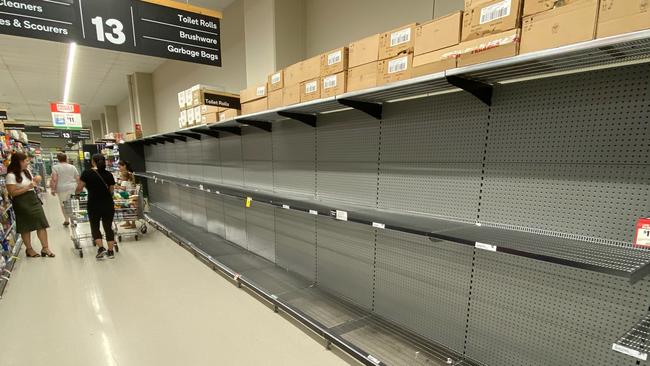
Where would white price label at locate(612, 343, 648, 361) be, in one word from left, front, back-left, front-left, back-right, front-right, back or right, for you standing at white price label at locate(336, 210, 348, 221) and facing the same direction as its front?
left

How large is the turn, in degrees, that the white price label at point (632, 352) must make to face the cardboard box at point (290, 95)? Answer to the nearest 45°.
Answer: approximately 45° to its right

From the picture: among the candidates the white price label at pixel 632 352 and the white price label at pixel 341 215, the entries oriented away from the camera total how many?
0

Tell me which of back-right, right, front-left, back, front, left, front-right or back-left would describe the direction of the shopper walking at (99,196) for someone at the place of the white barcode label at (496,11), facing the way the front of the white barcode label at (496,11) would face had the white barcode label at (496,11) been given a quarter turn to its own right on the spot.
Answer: front-left

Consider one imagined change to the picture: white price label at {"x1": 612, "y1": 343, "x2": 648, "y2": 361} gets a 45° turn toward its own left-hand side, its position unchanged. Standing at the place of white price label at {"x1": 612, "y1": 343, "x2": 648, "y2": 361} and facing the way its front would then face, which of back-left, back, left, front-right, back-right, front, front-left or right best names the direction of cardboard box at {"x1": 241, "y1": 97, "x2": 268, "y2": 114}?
right

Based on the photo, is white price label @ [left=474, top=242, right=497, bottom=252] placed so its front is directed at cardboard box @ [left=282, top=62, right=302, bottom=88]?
no

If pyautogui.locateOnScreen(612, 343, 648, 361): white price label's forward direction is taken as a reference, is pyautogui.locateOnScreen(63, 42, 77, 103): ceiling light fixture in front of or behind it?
in front

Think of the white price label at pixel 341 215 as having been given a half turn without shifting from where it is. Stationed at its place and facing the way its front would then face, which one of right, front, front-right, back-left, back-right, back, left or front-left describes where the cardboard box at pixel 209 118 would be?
left

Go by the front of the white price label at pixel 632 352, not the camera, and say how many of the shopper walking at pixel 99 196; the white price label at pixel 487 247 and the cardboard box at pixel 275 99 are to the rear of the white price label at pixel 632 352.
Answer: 0

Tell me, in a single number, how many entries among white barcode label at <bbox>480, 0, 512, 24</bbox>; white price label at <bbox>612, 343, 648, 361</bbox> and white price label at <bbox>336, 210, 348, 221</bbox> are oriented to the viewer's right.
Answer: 0

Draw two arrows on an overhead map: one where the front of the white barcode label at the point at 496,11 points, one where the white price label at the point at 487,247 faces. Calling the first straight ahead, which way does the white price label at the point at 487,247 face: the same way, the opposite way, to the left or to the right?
the same way

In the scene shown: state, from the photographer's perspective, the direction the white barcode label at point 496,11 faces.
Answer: facing the viewer and to the left of the viewer

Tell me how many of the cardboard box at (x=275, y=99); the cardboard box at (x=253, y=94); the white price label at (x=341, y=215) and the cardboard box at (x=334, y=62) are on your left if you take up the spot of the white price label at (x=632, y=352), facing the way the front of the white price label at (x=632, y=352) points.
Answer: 0

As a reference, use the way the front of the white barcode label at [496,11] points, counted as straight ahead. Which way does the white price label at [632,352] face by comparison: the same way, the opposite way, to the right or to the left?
the same way

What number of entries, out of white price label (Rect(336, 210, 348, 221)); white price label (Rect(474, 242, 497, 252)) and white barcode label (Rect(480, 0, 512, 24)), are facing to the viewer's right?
0

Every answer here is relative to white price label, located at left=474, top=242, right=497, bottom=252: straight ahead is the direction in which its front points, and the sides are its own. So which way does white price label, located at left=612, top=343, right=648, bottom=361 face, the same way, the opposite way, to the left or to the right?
the same way
